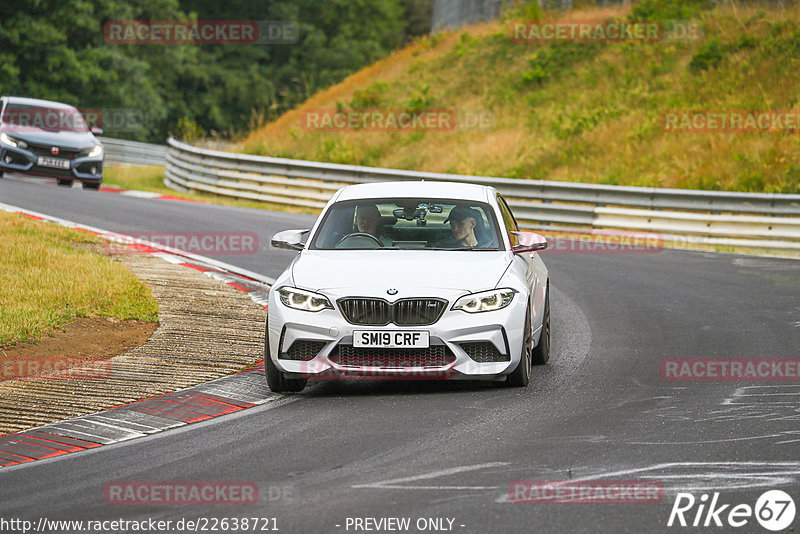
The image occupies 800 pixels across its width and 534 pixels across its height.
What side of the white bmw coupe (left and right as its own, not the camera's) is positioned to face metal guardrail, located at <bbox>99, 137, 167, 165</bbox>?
back

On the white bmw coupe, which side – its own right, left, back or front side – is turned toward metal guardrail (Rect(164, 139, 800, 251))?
back

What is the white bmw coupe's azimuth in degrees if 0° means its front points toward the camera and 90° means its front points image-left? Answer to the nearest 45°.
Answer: approximately 0°
